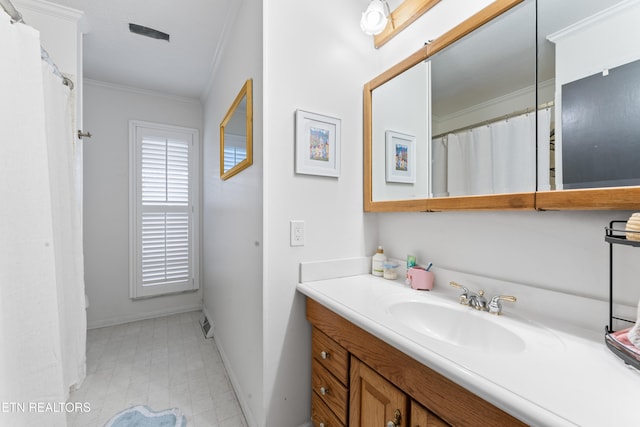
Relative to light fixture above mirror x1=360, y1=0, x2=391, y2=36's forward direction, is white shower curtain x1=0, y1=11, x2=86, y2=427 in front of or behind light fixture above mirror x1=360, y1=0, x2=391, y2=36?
in front

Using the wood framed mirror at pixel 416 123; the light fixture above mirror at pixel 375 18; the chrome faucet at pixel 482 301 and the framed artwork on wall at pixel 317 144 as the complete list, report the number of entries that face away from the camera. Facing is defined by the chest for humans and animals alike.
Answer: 0

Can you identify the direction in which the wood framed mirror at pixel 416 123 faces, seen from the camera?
facing the viewer and to the left of the viewer

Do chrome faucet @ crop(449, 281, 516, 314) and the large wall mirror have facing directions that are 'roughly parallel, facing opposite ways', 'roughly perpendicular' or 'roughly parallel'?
roughly parallel

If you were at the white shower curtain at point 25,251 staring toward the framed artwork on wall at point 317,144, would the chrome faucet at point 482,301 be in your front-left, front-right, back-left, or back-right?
front-right

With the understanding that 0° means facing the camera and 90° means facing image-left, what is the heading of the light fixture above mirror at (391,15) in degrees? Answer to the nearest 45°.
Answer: approximately 45°

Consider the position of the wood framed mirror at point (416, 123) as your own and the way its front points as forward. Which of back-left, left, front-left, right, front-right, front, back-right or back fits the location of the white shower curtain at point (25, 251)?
front

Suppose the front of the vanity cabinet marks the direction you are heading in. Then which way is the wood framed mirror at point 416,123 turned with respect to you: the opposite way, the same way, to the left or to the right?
the same way
